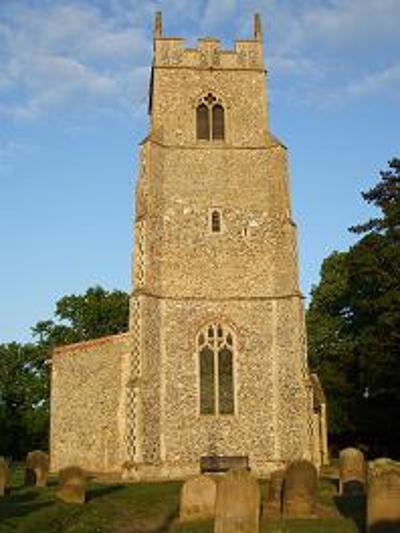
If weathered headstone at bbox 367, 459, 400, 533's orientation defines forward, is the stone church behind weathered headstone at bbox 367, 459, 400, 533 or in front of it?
behind

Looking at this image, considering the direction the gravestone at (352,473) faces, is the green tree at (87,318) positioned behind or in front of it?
behind

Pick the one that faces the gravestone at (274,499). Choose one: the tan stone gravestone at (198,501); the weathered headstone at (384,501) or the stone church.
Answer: the stone church

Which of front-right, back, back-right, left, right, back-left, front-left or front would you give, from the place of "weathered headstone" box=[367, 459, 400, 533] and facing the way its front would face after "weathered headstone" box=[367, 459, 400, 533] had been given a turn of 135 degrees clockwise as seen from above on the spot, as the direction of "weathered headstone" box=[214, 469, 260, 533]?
front-left

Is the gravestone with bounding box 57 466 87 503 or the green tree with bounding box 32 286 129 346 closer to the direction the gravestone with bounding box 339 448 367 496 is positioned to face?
the gravestone

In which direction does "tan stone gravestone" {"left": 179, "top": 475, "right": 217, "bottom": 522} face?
toward the camera

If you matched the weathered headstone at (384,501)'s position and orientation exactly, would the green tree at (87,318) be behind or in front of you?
behind

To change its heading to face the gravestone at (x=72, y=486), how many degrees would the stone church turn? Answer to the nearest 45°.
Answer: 0° — it already faces it

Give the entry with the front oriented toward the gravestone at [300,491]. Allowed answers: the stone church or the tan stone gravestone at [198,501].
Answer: the stone church

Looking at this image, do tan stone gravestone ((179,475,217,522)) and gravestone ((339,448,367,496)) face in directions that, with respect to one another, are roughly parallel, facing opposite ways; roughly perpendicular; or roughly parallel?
roughly parallel

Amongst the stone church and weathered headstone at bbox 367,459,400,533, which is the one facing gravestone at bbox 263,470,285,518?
the stone church

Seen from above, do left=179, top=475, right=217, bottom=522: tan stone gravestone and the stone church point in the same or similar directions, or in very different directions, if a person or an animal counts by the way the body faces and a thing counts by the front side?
same or similar directions

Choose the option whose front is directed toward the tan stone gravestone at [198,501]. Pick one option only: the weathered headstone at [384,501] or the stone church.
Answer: the stone church

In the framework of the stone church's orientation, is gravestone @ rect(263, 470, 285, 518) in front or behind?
in front

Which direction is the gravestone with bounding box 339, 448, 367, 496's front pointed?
toward the camera
